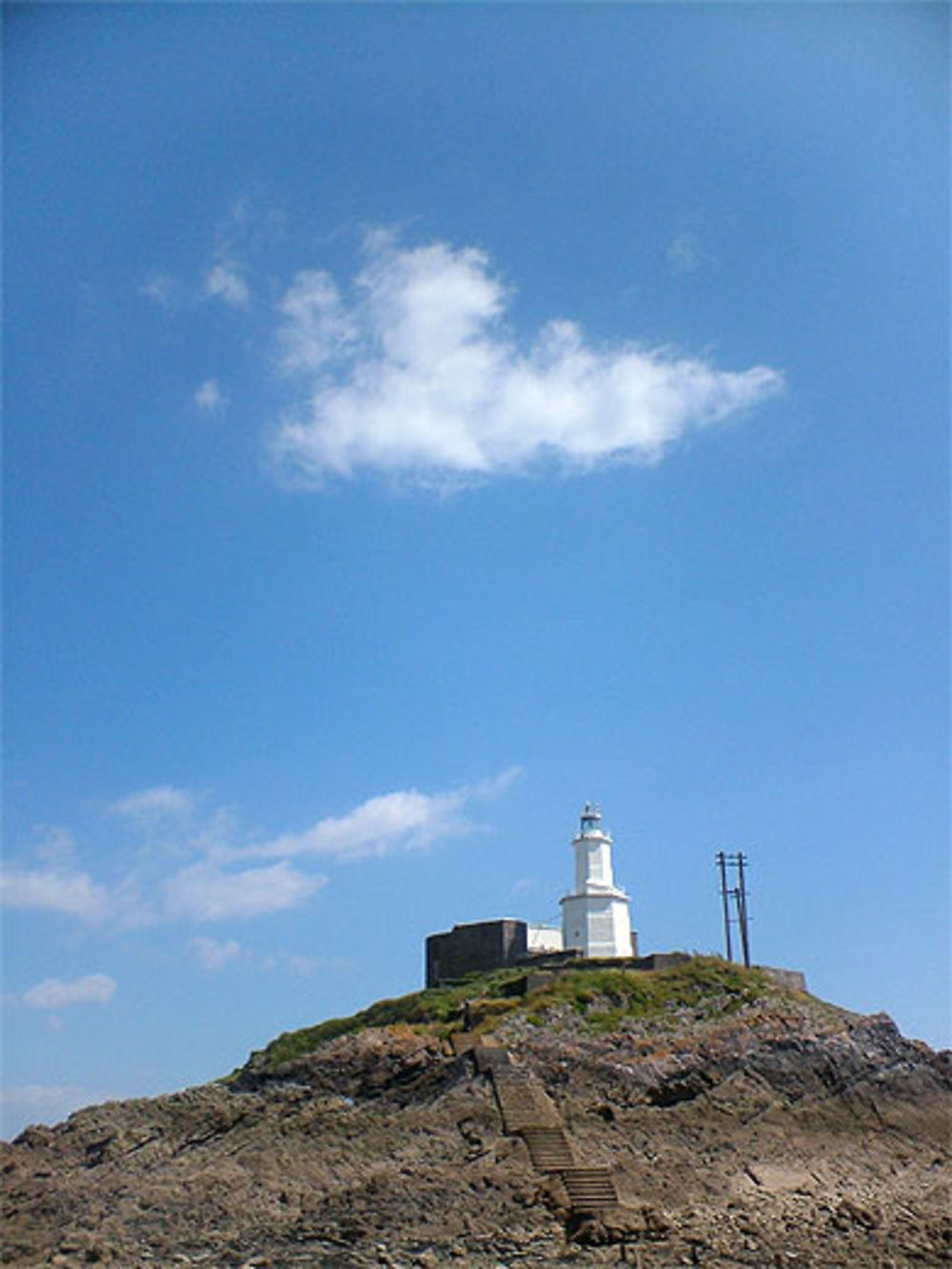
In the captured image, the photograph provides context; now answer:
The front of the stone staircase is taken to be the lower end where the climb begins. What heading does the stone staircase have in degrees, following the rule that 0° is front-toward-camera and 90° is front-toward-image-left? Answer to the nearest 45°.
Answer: approximately 0°

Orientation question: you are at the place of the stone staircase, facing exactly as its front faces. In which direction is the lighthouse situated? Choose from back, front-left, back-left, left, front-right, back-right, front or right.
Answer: back

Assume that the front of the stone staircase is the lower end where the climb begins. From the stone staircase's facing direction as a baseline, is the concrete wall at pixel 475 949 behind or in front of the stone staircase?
behind
